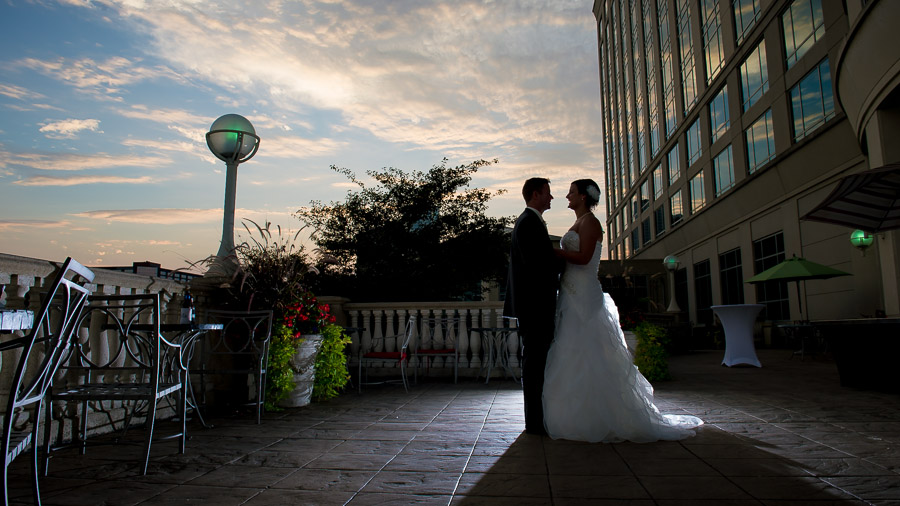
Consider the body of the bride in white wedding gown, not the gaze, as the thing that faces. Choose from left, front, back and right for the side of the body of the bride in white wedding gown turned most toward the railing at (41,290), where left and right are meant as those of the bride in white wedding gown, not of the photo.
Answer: front

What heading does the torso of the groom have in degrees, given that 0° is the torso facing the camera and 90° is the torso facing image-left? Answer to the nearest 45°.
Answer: approximately 270°

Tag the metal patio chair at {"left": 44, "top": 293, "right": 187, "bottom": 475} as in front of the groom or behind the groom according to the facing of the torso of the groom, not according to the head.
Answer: behind

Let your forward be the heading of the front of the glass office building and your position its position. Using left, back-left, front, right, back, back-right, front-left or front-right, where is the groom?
front-left

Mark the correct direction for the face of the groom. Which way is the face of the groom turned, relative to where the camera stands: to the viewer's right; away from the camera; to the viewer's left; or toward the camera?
to the viewer's right

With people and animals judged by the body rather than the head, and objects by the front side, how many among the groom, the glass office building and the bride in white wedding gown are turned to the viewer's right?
1

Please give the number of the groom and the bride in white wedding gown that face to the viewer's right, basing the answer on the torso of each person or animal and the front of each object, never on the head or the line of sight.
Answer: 1

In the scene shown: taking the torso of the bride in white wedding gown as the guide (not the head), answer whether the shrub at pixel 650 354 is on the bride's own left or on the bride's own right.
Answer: on the bride's own right

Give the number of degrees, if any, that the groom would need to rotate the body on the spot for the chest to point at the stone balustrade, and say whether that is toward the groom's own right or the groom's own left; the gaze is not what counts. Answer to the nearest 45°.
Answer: approximately 180°

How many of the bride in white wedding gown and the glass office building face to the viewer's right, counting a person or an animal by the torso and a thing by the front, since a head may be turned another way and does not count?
0

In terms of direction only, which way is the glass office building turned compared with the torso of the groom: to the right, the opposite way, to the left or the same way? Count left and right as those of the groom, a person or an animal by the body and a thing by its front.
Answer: the opposite way

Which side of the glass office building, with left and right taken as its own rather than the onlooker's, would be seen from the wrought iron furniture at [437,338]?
front

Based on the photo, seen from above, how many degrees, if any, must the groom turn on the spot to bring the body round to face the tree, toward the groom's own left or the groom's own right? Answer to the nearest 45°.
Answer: approximately 90° to the groom's own left

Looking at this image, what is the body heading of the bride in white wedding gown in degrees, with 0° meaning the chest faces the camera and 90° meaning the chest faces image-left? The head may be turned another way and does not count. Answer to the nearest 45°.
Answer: approximately 90°

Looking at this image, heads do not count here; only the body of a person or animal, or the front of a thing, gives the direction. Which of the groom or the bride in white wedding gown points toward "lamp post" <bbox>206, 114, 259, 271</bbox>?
the bride in white wedding gown

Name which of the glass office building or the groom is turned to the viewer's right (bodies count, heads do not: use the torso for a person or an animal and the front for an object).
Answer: the groom

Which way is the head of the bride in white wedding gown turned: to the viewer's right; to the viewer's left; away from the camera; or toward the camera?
to the viewer's left
